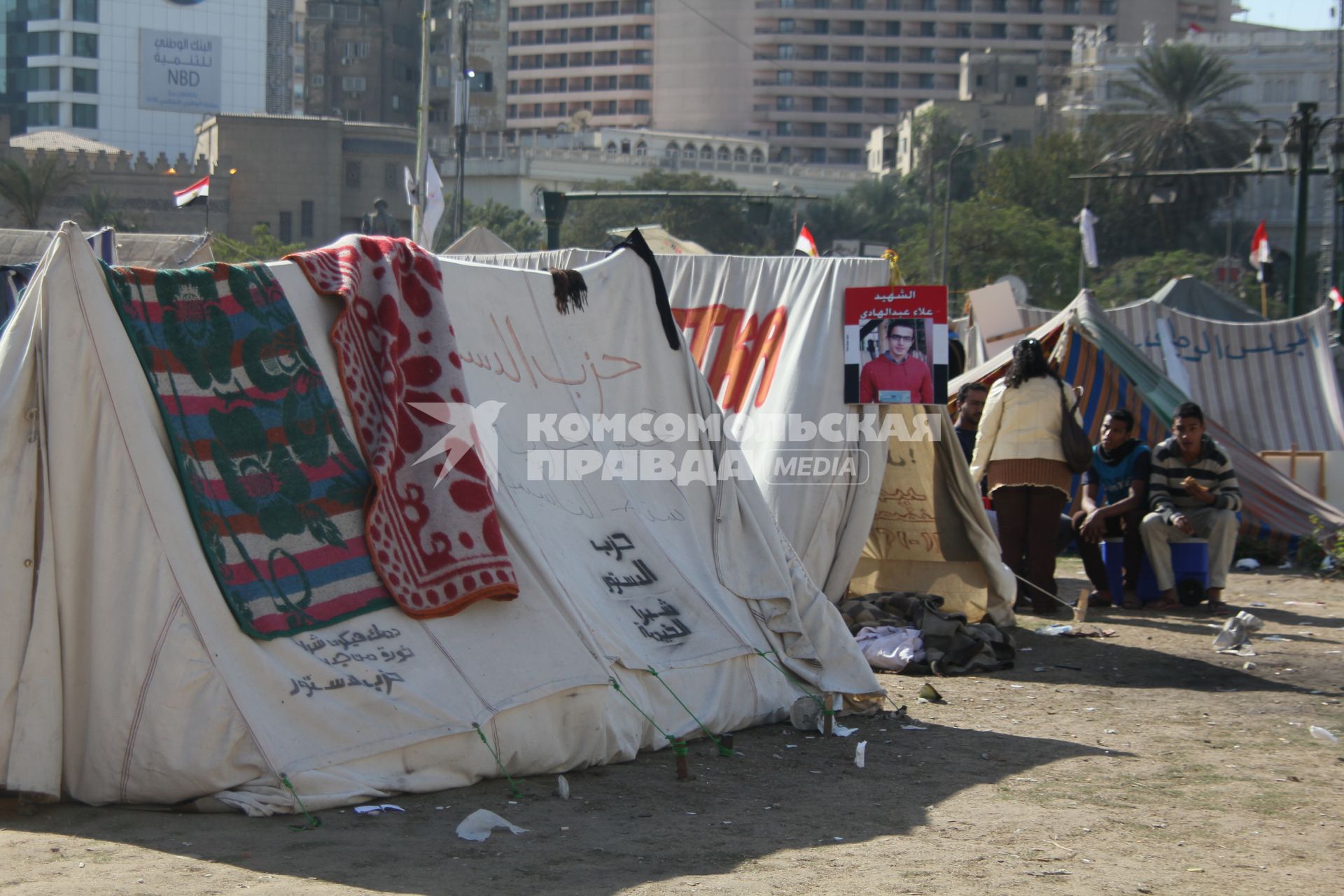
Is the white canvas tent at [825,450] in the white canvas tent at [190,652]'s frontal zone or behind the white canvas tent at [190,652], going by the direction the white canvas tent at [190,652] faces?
behind

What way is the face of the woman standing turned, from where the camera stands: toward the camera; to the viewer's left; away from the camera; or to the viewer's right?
away from the camera

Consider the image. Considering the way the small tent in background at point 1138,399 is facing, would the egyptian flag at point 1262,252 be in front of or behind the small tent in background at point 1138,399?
behind

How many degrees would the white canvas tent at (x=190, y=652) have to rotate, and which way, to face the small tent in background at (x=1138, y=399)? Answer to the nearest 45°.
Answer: approximately 180°

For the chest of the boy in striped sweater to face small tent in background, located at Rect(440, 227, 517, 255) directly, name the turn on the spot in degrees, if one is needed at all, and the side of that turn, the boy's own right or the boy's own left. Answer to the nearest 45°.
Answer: approximately 135° to the boy's own right

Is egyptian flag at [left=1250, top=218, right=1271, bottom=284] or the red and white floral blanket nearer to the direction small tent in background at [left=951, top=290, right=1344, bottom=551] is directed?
the red and white floral blanket

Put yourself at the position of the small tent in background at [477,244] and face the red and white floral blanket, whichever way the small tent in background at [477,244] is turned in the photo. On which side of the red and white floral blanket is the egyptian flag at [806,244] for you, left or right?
left

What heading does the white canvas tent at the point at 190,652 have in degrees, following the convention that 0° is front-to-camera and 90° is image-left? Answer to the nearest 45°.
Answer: approximately 45°

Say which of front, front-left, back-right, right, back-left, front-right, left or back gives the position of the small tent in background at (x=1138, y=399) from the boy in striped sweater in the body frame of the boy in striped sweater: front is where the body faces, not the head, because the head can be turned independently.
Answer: back

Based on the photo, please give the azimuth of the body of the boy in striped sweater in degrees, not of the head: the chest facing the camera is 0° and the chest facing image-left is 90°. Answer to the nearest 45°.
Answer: approximately 0°
